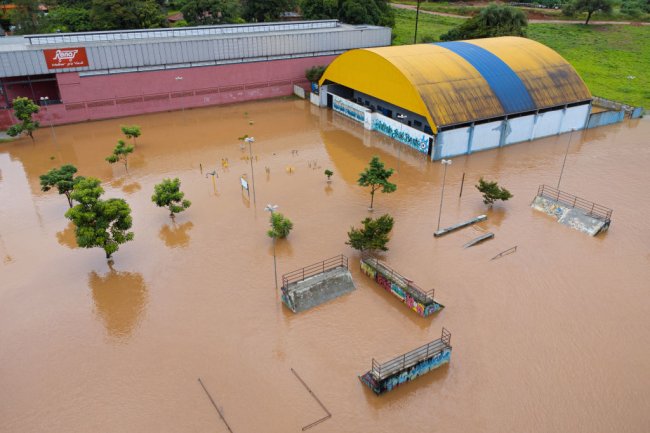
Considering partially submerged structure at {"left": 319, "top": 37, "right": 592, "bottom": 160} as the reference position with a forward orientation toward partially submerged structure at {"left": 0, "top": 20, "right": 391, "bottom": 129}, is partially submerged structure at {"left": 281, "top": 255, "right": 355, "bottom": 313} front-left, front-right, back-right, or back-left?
front-left

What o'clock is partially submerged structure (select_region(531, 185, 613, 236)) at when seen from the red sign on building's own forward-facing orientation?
The partially submerged structure is roughly at 11 o'clock from the red sign on building.

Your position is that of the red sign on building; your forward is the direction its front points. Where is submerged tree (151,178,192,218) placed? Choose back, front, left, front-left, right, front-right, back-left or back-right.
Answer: front

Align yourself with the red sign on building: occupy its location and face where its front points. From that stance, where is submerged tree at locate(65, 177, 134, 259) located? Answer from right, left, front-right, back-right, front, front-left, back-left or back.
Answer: front

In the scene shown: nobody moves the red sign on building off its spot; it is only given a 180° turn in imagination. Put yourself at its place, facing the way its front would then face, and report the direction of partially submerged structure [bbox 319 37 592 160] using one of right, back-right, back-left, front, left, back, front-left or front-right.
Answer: back-right

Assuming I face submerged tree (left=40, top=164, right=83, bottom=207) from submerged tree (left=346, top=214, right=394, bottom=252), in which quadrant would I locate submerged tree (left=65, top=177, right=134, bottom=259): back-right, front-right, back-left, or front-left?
front-left

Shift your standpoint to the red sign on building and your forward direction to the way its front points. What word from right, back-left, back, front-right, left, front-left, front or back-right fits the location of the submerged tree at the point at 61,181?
front

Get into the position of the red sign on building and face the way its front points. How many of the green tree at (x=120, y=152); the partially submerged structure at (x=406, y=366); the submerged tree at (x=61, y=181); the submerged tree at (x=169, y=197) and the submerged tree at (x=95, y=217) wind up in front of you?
5

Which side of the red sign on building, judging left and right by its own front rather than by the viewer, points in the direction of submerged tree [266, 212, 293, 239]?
front

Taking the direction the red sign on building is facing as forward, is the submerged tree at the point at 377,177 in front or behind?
in front

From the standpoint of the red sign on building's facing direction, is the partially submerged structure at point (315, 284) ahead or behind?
ahead

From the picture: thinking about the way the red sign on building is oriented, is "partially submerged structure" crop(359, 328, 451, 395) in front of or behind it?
in front

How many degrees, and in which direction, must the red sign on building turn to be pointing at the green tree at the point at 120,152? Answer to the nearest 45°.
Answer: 0° — it already faces it

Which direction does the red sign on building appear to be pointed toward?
toward the camera

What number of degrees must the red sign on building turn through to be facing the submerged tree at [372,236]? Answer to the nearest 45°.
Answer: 0° — it already faces it

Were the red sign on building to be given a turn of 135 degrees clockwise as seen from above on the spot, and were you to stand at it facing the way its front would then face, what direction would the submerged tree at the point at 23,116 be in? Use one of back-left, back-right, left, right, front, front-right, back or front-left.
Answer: left

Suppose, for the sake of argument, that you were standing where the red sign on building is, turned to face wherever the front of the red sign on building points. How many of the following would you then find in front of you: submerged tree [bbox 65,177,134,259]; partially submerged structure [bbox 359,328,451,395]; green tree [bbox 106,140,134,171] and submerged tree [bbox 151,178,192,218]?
4

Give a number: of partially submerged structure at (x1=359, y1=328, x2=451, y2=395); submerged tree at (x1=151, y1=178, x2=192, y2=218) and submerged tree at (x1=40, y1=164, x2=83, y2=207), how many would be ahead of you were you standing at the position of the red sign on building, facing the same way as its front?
3
